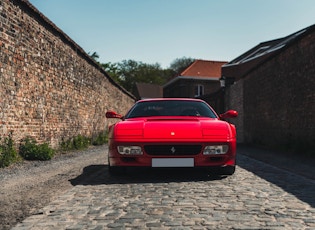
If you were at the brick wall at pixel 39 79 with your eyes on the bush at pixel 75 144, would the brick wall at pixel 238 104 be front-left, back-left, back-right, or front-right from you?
front-right

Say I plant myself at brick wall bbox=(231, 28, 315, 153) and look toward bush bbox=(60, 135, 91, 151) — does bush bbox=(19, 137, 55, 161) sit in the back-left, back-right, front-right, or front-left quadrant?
front-left

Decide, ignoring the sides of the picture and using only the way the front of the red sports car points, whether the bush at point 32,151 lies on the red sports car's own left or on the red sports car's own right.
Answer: on the red sports car's own right

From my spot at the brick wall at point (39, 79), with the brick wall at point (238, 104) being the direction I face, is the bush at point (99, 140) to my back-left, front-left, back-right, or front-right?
front-left

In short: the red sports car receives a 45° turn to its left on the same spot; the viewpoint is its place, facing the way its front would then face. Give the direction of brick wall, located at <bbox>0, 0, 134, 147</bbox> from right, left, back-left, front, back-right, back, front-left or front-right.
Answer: back

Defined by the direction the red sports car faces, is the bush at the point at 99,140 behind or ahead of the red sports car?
behind

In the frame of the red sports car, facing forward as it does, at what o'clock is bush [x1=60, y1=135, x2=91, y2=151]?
The bush is roughly at 5 o'clock from the red sports car.

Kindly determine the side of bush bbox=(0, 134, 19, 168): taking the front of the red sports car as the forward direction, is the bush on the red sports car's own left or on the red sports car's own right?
on the red sports car's own right

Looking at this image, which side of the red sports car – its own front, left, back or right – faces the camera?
front

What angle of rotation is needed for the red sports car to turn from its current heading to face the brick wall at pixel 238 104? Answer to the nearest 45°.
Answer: approximately 180°
